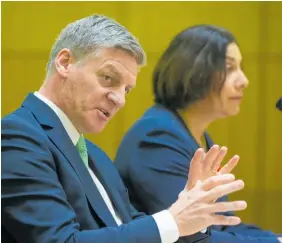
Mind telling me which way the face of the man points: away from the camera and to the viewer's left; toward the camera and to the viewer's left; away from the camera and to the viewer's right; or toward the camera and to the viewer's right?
toward the camera and to the viewer's right

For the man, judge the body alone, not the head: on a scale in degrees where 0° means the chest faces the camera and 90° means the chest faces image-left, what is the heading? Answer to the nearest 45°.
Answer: approximately 315°

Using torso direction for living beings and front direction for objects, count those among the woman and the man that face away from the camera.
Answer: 0

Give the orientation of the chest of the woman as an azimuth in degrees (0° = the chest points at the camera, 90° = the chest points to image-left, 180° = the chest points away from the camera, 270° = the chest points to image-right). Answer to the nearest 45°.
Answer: approximately 270°

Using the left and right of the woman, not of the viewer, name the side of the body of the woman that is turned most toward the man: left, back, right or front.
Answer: right

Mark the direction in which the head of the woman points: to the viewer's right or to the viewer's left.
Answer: to the viewer's right

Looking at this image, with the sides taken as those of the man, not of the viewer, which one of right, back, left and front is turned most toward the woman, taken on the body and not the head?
left
